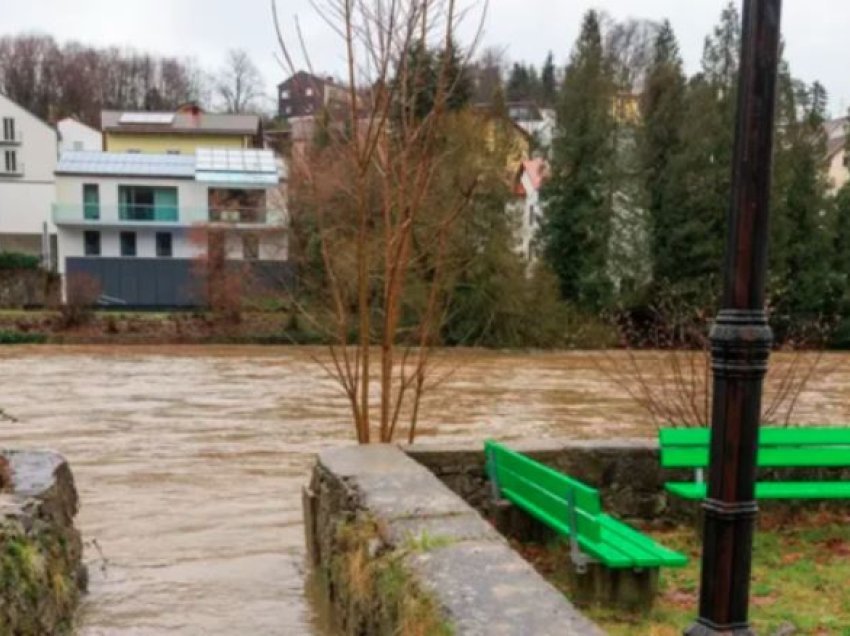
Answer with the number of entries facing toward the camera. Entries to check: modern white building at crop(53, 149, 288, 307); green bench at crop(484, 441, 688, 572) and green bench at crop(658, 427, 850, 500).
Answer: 2

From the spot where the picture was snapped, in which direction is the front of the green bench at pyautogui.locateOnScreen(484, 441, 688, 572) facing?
facing away from the viewer and to the right of the viewer

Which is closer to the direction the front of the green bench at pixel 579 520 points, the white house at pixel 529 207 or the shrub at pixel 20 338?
the white house

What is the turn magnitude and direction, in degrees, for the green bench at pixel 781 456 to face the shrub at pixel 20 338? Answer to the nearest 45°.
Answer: approximately 135° to its right

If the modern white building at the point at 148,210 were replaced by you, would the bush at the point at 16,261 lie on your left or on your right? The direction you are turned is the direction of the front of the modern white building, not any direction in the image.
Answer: on your right

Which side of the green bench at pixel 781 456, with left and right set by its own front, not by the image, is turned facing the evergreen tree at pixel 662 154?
back

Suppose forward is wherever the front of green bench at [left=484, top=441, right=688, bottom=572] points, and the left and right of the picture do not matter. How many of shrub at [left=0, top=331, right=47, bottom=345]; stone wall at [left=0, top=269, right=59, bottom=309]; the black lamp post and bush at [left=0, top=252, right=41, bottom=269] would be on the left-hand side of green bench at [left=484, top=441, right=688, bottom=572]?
3

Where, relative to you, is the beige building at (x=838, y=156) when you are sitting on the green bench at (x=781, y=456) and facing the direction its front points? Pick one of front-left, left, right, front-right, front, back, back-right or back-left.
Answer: back

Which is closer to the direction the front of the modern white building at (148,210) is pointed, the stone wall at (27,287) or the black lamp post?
the black lamp post
